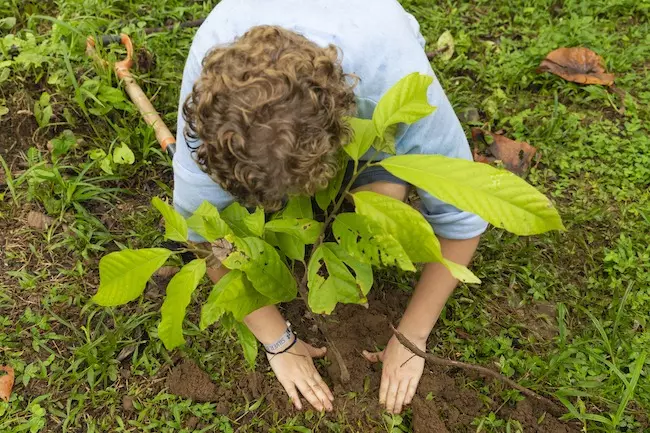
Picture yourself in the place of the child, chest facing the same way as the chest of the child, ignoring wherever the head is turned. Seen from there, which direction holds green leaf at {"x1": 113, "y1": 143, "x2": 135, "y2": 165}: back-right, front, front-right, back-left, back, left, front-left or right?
back-right

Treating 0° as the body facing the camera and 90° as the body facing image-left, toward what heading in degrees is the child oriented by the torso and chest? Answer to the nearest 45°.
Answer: approximately 0°

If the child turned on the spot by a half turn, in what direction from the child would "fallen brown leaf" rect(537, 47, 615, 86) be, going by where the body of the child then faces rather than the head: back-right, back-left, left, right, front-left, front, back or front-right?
front-right

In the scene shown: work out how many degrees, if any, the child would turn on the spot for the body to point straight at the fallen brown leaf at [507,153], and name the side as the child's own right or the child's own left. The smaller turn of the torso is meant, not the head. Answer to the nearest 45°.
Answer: approximately 135° to the child's own left
